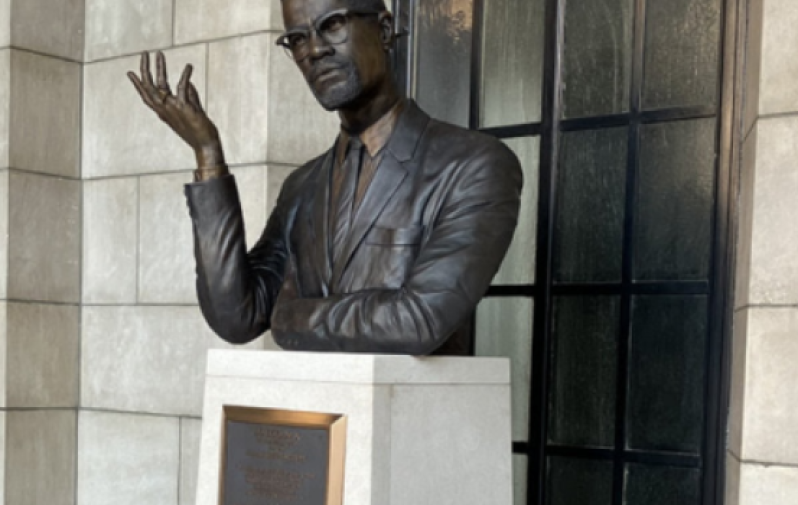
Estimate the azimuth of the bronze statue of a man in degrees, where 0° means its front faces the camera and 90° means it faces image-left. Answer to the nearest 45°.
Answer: approximately 45°

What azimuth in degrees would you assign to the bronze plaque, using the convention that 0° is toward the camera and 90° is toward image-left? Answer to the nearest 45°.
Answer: approximately 45°

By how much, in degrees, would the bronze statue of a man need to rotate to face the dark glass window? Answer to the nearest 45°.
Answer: approximately 180°

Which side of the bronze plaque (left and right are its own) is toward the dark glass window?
back
